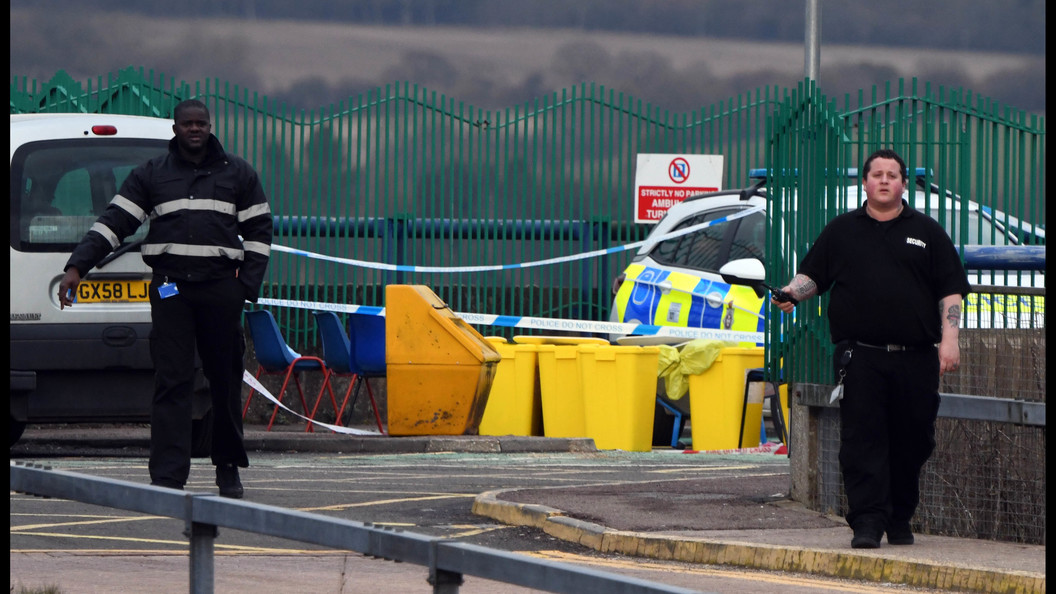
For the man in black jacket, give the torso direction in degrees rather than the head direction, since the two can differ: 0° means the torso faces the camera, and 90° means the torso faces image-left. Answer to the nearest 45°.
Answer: approximately 0°

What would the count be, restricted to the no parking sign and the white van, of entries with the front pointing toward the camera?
1

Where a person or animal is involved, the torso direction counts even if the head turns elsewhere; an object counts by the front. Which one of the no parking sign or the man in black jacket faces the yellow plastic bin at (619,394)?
the no parking sign

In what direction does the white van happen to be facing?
away from the camera

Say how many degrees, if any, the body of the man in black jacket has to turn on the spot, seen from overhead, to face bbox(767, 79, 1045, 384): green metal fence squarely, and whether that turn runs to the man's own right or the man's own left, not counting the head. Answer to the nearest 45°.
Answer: approximately 90° to the man's own left

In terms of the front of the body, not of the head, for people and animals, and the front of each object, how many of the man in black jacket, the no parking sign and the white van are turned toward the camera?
2

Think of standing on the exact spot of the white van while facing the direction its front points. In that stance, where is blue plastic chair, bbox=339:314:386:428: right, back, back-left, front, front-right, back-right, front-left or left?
front-right

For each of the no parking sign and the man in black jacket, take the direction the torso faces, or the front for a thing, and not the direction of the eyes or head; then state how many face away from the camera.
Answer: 0

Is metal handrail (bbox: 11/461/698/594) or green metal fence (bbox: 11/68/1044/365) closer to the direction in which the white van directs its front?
the green metal fence

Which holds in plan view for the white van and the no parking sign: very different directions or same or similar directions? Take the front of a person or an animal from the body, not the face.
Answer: very different directions
